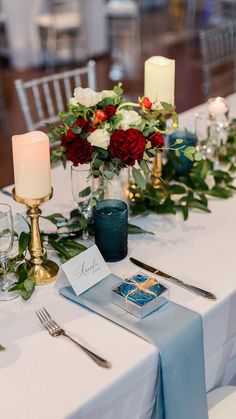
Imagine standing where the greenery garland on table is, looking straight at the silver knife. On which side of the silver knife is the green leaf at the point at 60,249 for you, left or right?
right

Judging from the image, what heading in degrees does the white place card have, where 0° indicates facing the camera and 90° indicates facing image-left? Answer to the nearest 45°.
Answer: approximately 315°

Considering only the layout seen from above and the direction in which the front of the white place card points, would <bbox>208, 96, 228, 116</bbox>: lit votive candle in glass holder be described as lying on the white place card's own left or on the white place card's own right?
on the white place card's own left
